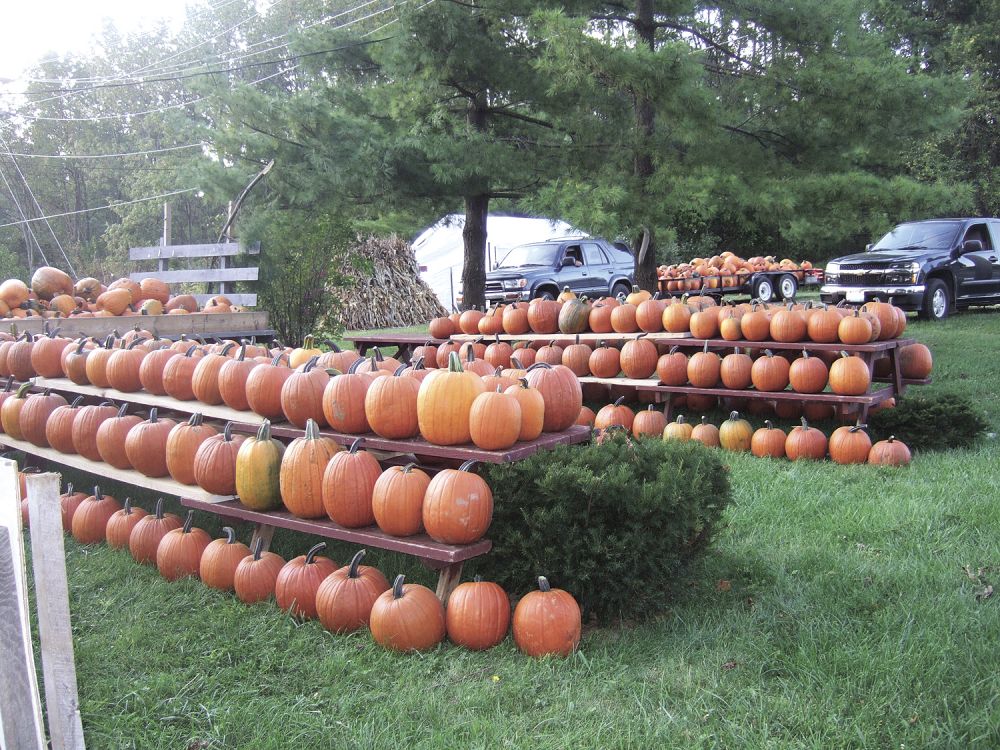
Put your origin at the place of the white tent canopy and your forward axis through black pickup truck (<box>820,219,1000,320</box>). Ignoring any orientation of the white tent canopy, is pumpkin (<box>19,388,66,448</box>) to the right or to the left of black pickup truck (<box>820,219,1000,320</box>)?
right

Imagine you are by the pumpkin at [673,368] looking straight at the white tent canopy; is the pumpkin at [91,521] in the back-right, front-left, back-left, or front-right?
back-left

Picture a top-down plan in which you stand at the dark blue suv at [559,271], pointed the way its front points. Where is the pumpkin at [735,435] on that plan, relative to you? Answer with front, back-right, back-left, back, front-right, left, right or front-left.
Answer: front-left

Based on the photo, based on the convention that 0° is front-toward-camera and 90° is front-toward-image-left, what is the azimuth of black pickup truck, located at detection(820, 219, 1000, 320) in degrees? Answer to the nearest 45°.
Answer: approximately 45°

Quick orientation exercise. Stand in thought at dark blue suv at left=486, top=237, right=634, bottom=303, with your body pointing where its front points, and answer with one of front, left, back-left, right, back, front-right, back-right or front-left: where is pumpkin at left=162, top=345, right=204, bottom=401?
front-left

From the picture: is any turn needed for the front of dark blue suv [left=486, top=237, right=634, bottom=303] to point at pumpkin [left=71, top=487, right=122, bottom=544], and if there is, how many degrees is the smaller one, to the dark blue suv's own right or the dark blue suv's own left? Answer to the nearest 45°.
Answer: approximately 45° to the dark blue suv's own left

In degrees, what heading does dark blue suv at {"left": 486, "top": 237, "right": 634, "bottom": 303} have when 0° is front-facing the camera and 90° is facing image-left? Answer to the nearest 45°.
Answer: approximately 45°
